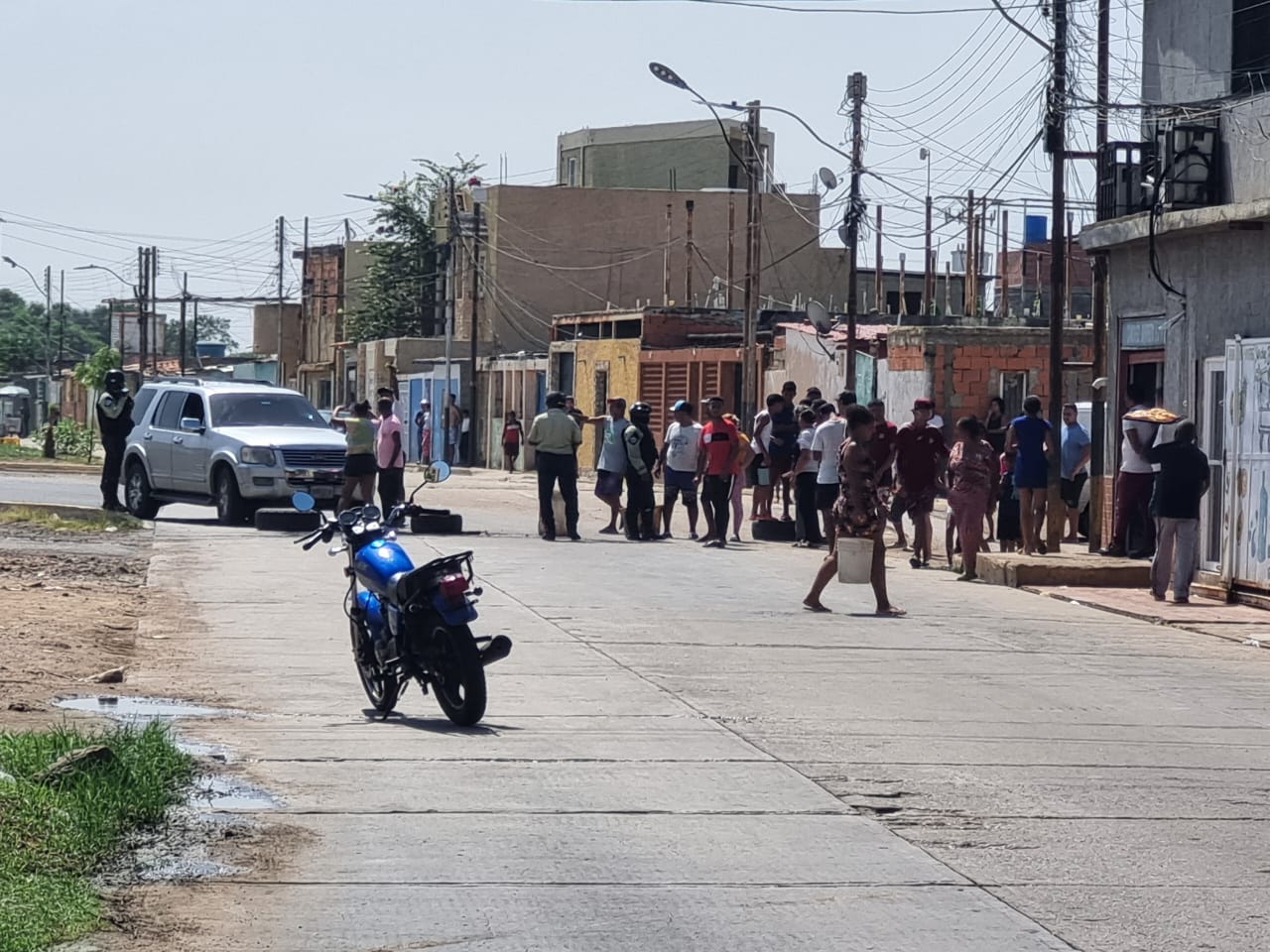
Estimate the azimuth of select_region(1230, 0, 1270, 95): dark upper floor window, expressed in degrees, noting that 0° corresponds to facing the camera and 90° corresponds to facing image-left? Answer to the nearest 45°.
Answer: approximately 45°

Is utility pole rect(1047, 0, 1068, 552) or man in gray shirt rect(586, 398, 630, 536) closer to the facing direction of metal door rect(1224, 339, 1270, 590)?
the man in gray shirt

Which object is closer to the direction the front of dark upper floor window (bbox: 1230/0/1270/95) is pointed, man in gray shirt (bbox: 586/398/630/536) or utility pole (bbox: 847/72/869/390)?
the man in gray shirt
